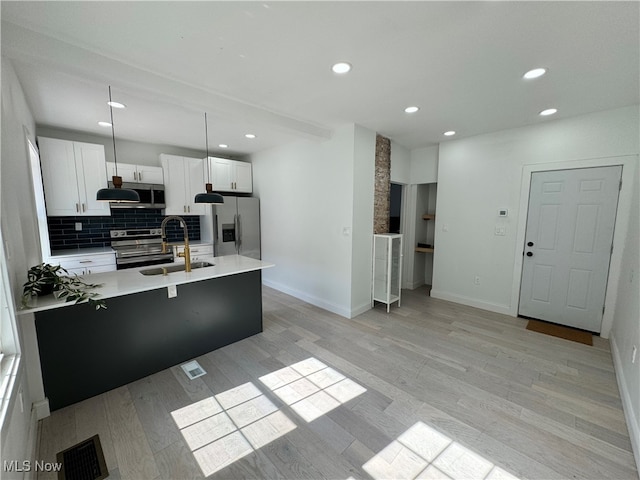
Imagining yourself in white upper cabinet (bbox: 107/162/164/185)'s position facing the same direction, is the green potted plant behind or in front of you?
in front

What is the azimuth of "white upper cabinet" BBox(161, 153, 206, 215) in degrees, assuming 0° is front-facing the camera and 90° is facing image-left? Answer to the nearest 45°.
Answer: approximately 0°

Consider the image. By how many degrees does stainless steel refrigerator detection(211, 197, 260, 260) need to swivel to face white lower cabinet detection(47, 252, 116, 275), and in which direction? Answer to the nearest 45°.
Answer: approximately 90° to its right

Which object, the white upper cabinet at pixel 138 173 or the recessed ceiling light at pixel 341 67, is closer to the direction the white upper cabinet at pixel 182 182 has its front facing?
the recessed ceiling light
